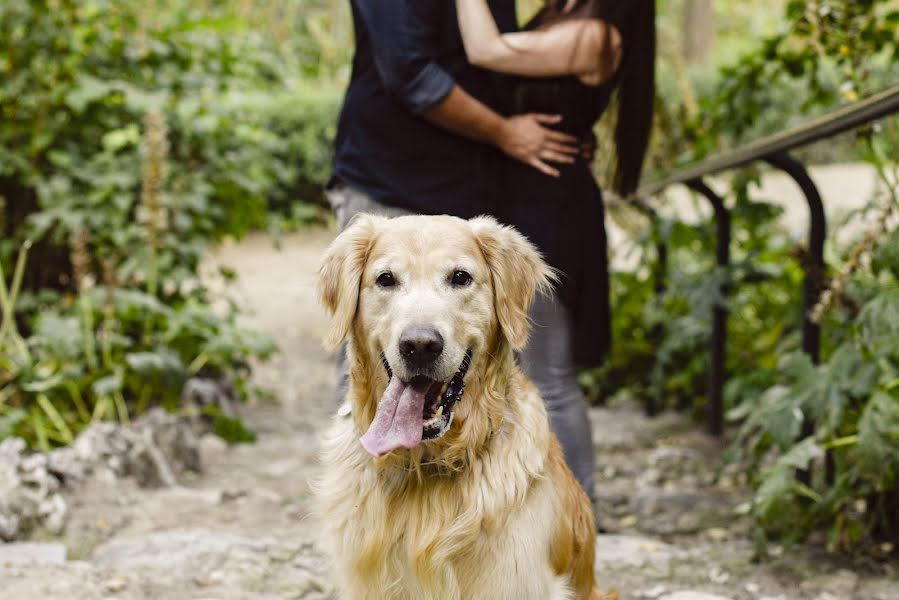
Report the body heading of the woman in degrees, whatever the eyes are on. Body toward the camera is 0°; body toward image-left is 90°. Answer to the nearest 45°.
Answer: approximately 90°

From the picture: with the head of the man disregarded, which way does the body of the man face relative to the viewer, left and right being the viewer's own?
facing to the right of the viewer

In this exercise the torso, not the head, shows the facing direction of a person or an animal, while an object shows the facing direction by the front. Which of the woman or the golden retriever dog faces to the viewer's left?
the woman

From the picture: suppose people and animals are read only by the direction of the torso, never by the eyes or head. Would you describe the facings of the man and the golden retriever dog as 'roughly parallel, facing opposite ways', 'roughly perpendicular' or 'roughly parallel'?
roughly perpendicular

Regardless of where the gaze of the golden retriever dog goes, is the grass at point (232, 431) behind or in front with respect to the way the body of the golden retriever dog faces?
behind

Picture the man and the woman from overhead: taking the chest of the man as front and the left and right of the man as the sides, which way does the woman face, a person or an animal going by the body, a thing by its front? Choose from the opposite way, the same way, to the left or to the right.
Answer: the opposite way
